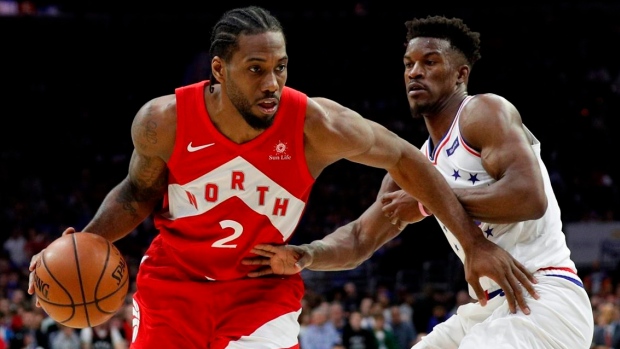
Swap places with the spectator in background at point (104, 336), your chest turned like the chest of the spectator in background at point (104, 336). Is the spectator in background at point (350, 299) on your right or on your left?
on your left

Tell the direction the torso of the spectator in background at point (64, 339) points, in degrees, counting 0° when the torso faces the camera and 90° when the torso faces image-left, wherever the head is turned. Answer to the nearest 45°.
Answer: approximately 0°

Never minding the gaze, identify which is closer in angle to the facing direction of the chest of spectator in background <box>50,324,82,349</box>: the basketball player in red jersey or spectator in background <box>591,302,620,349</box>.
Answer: the basketball player in red jersey

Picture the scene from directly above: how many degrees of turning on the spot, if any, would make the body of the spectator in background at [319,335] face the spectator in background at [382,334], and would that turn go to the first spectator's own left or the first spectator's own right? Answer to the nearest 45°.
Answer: approximately 90° to the first spectator's own left

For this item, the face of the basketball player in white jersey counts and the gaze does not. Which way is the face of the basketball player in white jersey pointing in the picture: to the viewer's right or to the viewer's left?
to the viewer's left

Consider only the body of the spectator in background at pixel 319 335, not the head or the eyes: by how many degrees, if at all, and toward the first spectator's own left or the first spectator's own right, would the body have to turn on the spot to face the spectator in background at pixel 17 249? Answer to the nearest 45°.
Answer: approximately 135° to the first spectator's own right

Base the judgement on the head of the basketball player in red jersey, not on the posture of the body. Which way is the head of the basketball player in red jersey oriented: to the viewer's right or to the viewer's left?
to the viewer's right

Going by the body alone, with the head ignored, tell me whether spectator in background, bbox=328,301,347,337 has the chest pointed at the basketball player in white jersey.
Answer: yes

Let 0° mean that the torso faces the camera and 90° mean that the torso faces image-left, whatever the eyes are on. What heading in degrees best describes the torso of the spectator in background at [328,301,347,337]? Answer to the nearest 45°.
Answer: approximately 0°
